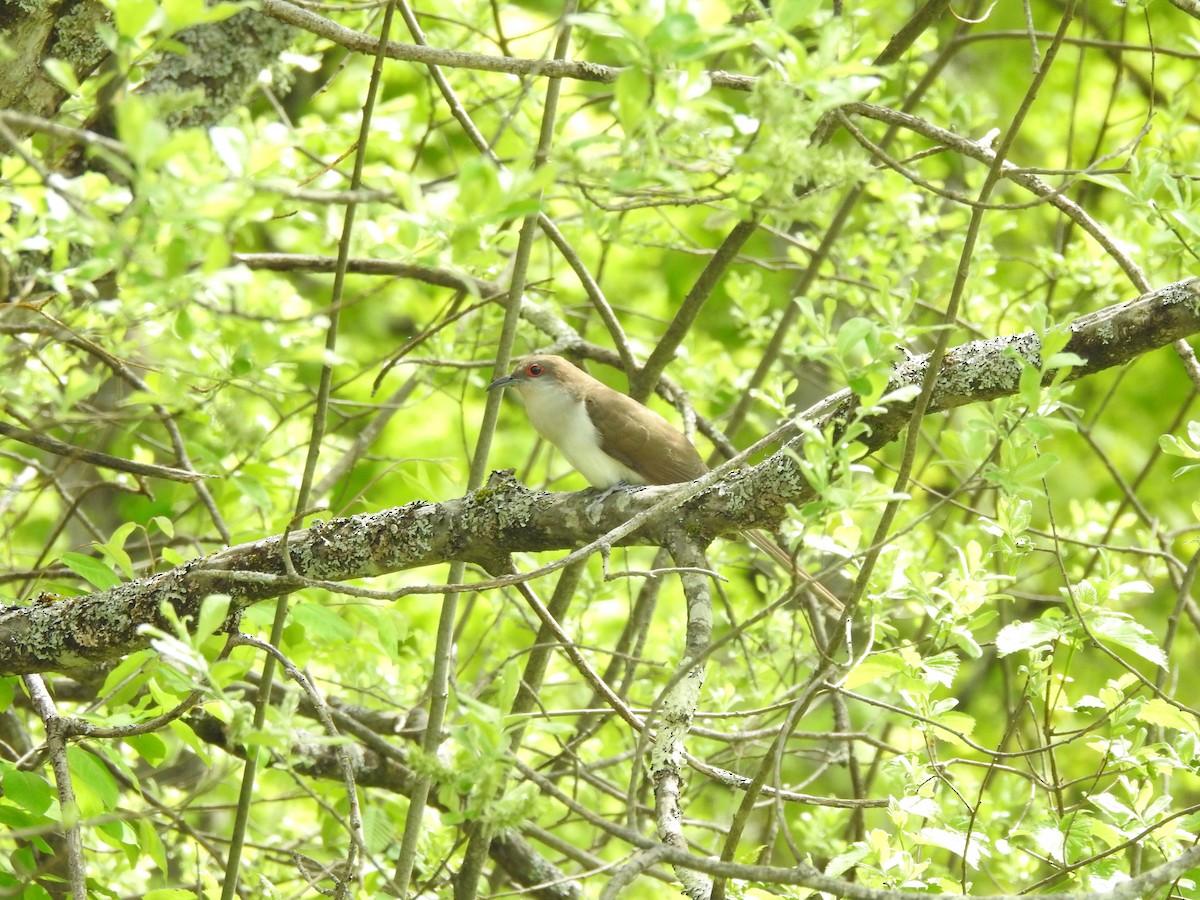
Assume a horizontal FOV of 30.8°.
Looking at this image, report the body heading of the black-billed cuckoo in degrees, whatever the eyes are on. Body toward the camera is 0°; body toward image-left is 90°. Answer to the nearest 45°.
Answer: approximately 90°

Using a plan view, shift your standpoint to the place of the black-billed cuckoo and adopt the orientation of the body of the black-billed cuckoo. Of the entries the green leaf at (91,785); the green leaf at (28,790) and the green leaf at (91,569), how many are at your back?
0

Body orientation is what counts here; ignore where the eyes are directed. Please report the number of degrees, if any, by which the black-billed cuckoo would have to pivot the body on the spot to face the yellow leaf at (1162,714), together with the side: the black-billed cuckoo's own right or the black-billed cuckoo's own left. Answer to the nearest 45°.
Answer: approximately 135° to the black-billed cuckoo's own left

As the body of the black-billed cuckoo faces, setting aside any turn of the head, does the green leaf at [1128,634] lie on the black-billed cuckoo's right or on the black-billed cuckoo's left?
on the black-billed cuckoo's left

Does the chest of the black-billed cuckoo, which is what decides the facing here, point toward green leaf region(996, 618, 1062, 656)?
no

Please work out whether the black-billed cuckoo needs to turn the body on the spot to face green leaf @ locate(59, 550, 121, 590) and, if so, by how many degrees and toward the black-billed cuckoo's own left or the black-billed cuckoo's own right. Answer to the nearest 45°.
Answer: approximately 45° to the black-billed cuckoo's own left
